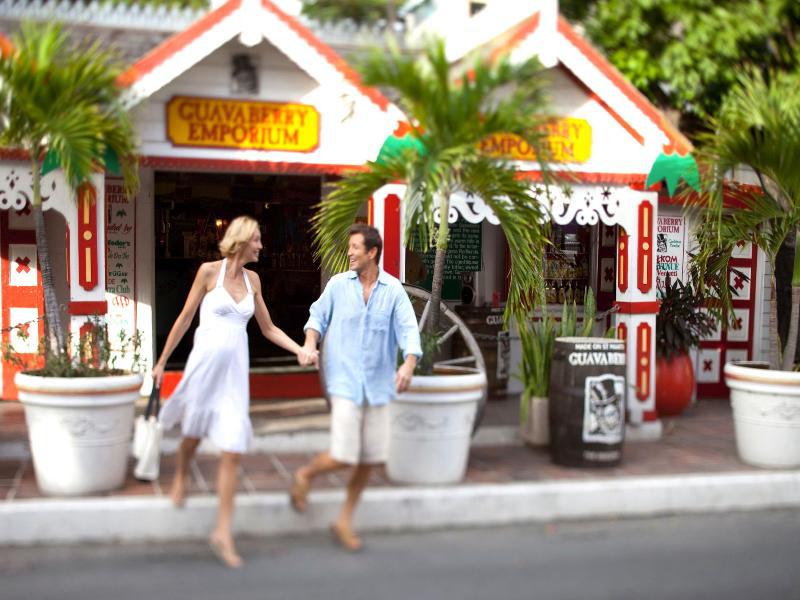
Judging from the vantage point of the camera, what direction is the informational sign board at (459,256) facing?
facing the viewer

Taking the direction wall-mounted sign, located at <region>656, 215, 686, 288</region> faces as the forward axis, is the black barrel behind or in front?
in front

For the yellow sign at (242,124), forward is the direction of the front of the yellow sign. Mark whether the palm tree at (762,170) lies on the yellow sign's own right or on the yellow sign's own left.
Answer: on the yellow sign's own left

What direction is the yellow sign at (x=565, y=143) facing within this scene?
toward the camera

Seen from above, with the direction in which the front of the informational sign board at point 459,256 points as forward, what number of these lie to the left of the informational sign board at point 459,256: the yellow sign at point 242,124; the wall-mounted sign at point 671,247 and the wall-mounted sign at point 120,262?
1

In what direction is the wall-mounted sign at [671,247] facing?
toward the camera

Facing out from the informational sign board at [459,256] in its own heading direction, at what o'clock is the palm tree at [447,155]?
The palm tree is roughly at 12 o'clock from the informational sign board.

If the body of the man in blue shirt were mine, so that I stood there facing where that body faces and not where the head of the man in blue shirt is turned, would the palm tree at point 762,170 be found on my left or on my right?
on my left

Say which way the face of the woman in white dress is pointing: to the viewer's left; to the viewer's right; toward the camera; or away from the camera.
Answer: to the viewer's right

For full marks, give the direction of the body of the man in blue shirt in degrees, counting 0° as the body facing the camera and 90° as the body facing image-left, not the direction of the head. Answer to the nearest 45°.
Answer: approximately 0°

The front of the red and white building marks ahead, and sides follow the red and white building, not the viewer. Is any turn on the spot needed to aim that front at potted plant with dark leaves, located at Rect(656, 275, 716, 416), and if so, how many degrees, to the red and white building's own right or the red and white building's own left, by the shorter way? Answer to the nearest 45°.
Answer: approximately 90° to the red and white building's own left
